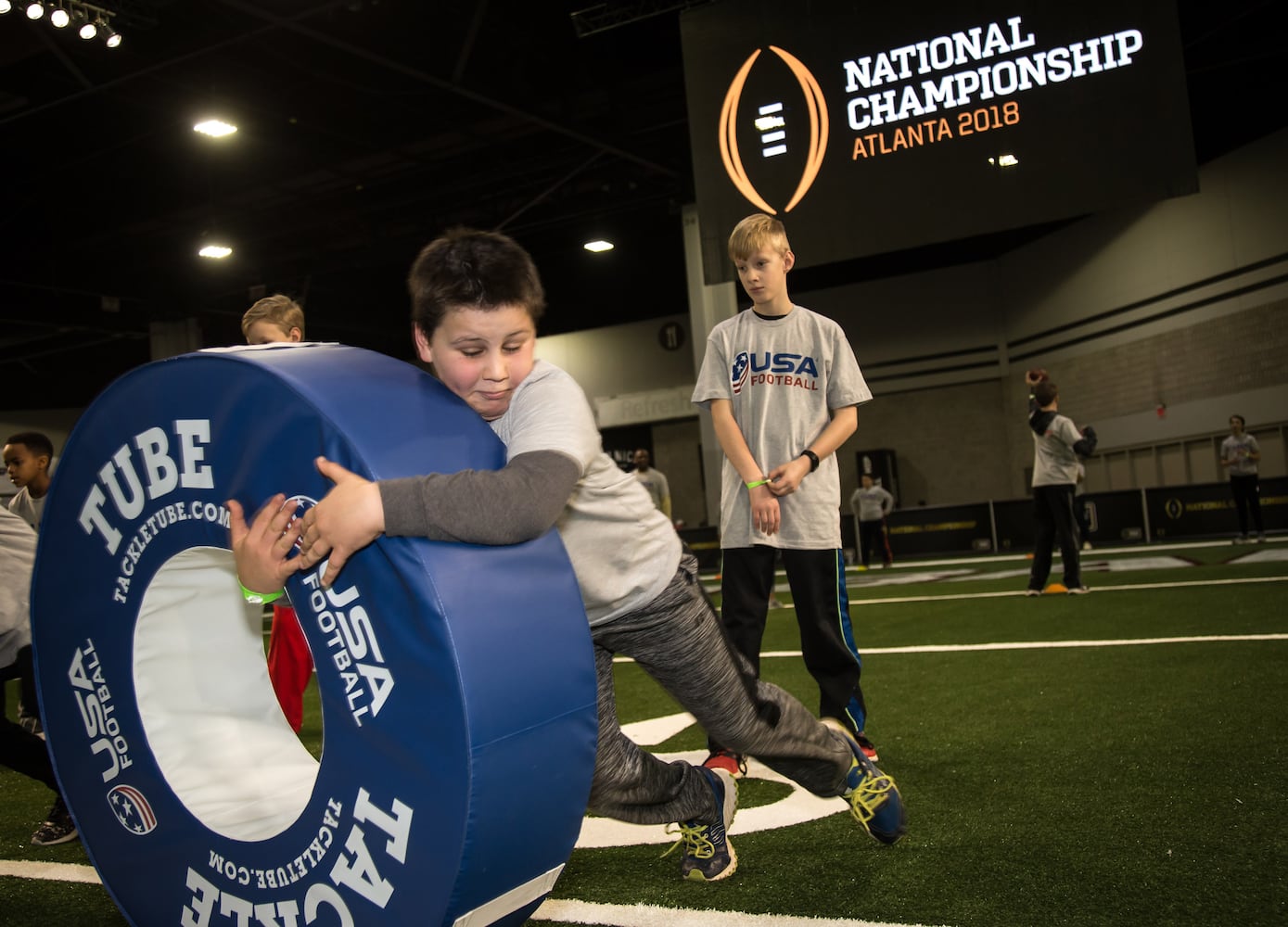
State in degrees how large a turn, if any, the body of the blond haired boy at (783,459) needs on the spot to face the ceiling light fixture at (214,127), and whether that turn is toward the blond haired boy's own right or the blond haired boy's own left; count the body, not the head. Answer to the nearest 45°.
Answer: approximately 135° to the blond haired boy's own right

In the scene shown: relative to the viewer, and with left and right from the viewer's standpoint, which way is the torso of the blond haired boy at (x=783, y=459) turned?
facing the viewer

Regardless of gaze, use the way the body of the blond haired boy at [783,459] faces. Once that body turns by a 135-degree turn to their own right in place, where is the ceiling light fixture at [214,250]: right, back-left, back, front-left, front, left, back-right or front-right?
front
